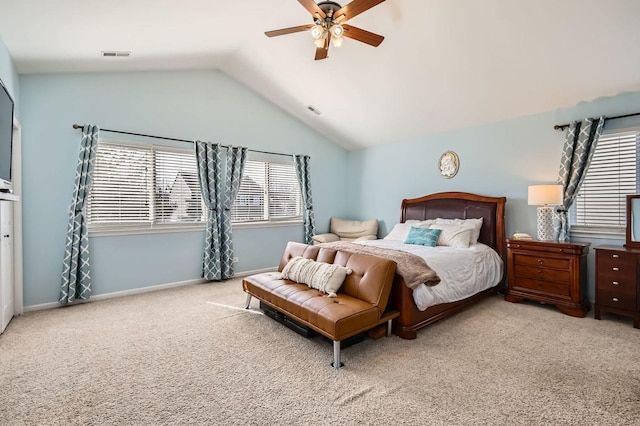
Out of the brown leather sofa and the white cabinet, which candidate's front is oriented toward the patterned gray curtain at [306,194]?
the white cabinet

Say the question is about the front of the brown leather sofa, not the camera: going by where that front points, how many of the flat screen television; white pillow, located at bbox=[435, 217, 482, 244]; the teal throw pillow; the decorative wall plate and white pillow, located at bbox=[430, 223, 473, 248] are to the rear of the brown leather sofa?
4

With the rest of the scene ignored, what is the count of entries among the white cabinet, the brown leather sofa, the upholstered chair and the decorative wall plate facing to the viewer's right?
1

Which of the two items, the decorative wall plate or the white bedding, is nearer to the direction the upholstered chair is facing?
the white bedding

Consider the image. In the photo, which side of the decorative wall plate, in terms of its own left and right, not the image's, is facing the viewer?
front

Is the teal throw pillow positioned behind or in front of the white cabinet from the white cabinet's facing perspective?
in front

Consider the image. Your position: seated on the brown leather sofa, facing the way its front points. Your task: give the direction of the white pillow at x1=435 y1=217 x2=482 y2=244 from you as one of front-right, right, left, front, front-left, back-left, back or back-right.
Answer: back

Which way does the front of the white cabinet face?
to the viewer's right

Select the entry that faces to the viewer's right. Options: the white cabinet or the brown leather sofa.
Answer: the white cabinet

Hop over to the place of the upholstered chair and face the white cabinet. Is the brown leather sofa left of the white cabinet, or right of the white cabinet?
left

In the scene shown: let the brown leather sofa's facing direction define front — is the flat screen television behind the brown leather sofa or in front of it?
in front

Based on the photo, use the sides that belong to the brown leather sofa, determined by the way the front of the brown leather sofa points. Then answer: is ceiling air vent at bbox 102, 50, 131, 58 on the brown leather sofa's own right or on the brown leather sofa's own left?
on the brown leather sofa's own right
